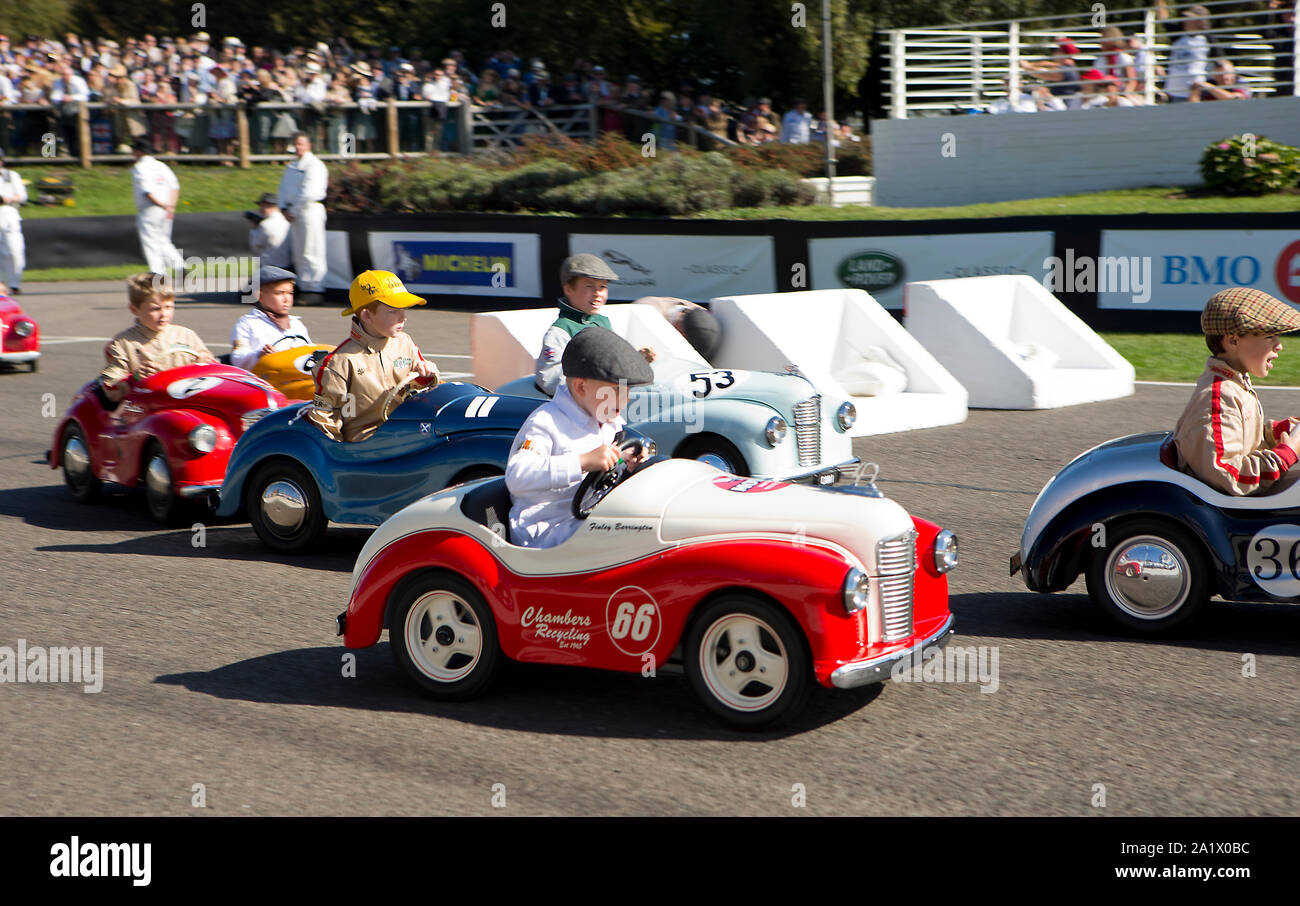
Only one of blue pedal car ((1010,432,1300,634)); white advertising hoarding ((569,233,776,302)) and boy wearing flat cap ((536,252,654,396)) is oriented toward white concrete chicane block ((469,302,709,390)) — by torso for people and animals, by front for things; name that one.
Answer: the white advertising hoarding

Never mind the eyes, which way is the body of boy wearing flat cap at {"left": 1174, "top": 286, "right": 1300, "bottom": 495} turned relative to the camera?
to the viewer's right

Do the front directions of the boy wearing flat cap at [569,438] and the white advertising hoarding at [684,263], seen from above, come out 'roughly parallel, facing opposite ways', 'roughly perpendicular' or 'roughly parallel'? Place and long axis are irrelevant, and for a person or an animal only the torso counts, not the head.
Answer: roughly perpendicular

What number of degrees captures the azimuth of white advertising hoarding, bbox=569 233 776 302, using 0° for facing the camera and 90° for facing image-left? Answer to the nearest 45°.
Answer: approximately 0°

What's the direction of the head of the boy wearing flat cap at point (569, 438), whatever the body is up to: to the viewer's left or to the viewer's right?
to the viewer's right

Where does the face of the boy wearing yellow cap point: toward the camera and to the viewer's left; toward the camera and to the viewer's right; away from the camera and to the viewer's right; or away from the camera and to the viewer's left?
toward the camera and to the viewer's right

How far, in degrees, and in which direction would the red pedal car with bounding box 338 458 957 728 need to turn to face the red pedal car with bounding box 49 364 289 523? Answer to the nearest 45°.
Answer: approximately 180°

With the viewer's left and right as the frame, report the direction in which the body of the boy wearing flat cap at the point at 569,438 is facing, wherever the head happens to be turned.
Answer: facing to the right of the viewer

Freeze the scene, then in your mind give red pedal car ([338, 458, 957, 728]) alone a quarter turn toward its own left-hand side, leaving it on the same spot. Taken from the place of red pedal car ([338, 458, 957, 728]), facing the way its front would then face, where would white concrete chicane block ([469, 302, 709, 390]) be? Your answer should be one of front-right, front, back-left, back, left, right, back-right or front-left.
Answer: front-left

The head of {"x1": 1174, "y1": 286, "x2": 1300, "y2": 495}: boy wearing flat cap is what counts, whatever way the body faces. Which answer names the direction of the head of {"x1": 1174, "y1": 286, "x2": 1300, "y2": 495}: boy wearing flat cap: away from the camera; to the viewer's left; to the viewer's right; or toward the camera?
to the viewer's right

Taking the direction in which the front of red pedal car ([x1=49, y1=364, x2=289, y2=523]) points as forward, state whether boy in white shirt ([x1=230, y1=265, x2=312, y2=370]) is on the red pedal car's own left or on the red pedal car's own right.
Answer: on the red pedal car's own left

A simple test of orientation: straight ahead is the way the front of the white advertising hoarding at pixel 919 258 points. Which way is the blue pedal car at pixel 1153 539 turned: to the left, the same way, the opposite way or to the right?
to the left

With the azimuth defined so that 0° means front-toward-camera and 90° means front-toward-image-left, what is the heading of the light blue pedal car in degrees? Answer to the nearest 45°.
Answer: approximately 315°

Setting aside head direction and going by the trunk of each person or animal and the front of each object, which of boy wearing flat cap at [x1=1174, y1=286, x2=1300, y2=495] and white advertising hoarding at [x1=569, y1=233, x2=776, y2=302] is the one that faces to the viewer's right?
the boy wearing flat cap

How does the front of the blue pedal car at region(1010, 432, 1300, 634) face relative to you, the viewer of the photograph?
facing to the right of the viewer
